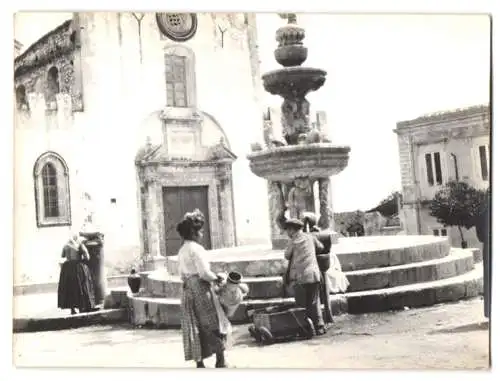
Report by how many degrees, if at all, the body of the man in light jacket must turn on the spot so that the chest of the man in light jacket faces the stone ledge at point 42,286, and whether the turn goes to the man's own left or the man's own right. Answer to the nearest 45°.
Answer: approximately 45° to the man's own left

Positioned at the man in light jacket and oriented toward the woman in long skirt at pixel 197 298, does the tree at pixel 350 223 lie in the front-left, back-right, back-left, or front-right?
back-right

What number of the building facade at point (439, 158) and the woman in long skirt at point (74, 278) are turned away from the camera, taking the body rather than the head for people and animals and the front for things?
1

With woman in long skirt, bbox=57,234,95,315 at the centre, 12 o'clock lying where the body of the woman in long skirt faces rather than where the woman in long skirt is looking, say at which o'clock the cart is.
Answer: The cart is roughly at 4 o'clock from the woman in long skirt.

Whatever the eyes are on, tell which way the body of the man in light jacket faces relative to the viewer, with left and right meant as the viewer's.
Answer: facing away from the viewer and to the left of the viewer

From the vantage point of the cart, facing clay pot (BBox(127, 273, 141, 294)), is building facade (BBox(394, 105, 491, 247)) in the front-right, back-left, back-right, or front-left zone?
front-right

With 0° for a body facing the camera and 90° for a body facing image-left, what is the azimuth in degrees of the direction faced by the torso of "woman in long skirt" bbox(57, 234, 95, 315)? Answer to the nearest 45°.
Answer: approximately 180°

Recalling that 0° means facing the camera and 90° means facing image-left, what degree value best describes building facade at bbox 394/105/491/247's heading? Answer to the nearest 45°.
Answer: approximately 45°
